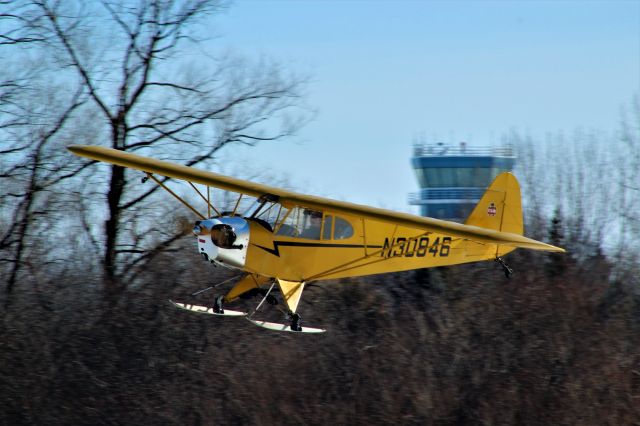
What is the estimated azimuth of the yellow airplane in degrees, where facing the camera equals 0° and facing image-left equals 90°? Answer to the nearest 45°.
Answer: approximately 45°
